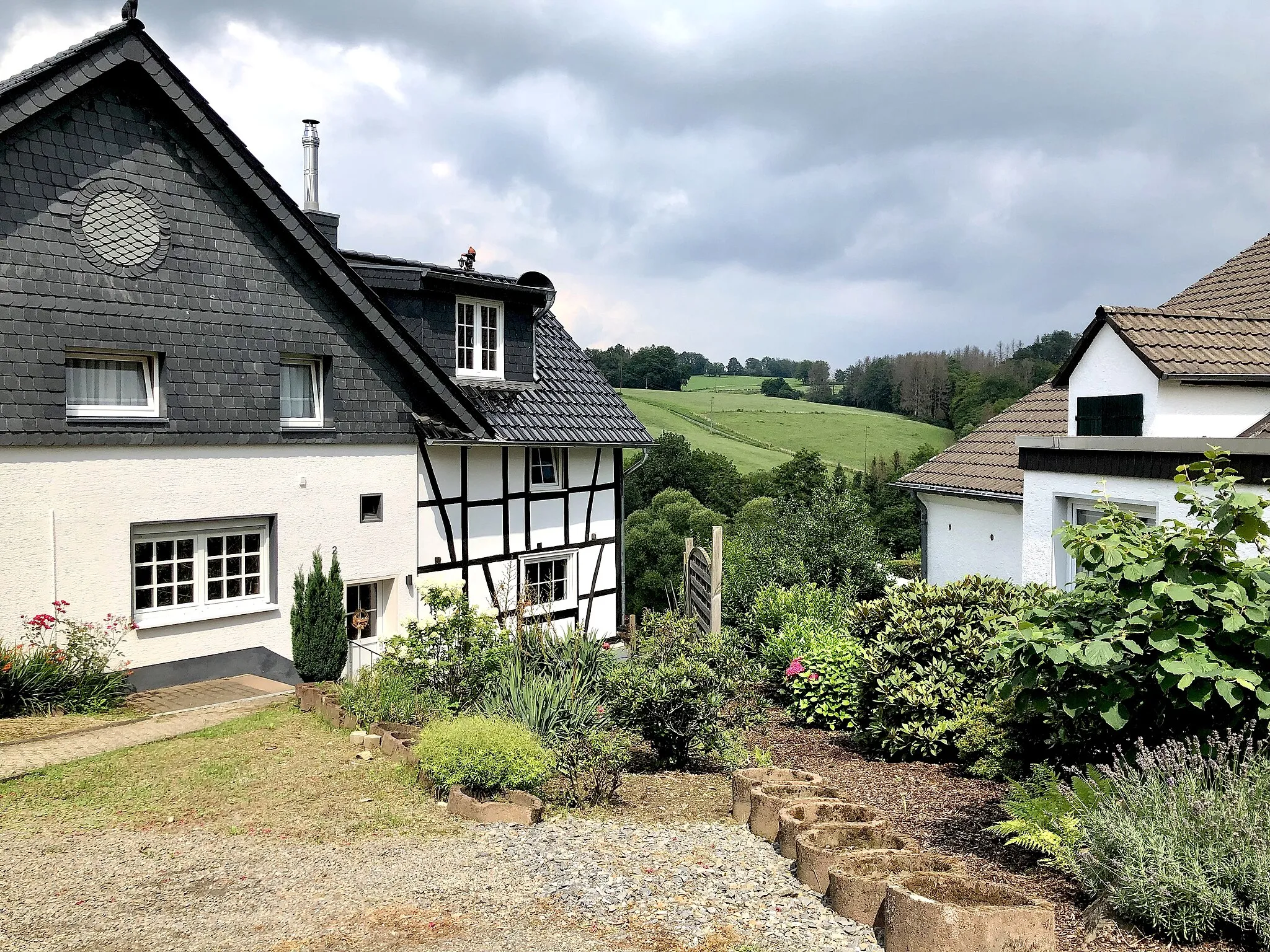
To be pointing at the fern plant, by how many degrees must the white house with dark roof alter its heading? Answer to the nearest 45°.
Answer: approximately 45° to its left

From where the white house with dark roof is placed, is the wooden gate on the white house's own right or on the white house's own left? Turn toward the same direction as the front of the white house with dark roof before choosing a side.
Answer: on the white house's own left

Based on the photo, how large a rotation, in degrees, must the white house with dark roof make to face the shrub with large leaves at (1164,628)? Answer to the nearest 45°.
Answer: approximately 45° to its left

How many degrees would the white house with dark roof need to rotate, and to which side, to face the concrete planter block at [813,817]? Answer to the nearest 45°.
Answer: approximately 45° to its left

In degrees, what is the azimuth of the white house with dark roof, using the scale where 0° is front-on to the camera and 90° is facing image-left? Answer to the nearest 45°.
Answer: approximately 0°

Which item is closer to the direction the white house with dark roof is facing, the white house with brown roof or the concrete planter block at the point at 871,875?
the concrete planter block

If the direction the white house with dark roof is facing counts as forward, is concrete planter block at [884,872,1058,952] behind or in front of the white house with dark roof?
in front

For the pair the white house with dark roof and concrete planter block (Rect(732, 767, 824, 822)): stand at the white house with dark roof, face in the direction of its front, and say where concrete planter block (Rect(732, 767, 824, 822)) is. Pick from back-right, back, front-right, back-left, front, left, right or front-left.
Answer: front-left

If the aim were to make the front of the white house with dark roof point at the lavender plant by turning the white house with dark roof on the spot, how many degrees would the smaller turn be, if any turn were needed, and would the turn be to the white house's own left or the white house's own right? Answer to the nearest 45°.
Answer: approximately 45° to the white house's own left

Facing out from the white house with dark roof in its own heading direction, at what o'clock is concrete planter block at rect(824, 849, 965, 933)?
The concrete planter block is roughly at 11 o'clock from the white house with dark roof.

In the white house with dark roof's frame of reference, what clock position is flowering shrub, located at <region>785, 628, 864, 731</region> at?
The flowering shrub is roughly at 10 o'clock from the white house with dark roof.

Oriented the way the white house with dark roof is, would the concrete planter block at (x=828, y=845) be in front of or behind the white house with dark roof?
in front
